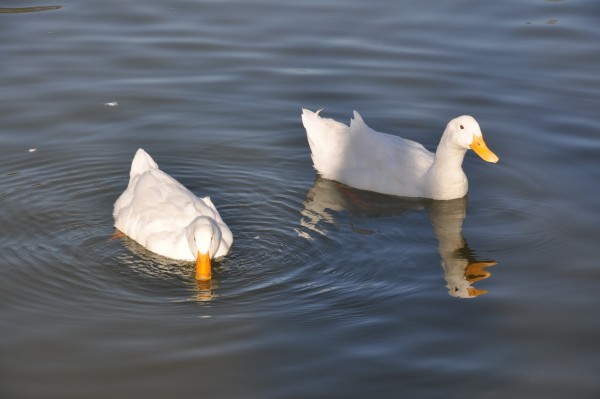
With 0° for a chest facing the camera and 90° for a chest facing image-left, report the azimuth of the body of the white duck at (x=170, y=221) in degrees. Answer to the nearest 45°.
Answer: approximately 315°
